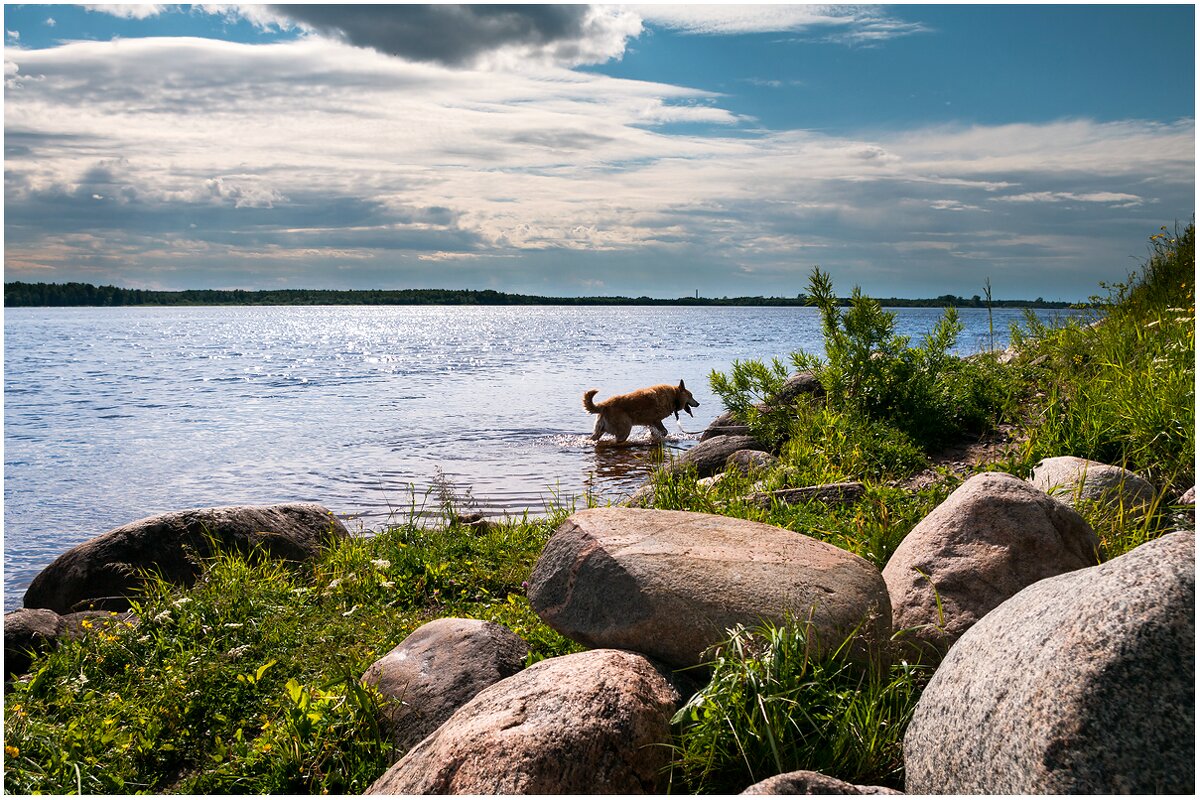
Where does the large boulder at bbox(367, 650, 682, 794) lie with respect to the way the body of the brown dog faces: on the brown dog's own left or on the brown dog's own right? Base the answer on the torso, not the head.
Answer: on the brown dog's own right

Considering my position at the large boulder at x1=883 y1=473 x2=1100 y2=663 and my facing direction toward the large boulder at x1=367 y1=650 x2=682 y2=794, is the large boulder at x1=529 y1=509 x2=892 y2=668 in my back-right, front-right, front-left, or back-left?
front-right

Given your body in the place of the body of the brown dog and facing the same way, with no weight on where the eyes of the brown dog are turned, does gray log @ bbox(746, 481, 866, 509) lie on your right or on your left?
on your right

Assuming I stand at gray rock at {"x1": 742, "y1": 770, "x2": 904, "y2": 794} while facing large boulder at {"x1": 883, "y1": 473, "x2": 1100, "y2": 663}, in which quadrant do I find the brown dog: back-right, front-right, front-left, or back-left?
front-left

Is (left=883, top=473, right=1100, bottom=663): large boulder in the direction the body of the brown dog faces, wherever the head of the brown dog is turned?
no

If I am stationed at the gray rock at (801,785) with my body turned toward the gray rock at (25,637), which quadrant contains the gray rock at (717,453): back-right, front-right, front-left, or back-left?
front-right

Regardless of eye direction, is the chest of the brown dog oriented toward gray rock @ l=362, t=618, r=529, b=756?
no

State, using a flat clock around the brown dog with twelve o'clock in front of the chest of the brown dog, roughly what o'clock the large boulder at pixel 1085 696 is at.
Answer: The large boulder is roughly at 3 o'clock from the brown dog.

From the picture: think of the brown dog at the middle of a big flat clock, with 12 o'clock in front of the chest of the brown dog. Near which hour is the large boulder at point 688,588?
The large boulder is roughly at 3 o'clock from the brown dog.

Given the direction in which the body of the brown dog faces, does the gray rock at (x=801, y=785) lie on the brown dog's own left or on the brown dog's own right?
on the brown dog's own right

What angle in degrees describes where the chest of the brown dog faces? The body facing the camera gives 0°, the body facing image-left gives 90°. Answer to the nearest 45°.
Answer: approximately 270°

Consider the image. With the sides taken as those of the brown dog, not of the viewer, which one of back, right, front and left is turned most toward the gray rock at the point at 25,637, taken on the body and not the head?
right

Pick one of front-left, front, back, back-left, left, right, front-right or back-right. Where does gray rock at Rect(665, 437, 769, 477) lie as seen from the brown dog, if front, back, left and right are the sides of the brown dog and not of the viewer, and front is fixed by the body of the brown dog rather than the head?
right
